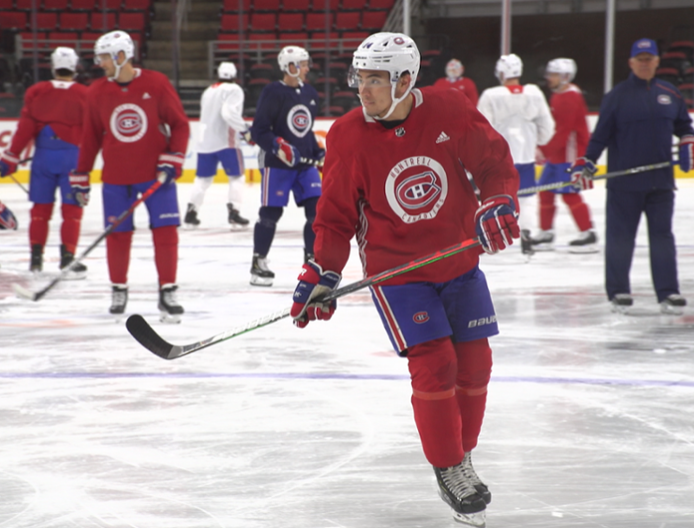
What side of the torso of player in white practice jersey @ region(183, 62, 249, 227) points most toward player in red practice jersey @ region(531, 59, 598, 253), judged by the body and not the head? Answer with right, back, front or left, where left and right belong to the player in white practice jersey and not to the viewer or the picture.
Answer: right

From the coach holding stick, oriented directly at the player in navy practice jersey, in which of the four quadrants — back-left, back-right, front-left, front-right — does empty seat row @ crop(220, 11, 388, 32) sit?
front-right

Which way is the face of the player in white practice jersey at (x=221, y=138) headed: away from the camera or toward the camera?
away from the camera

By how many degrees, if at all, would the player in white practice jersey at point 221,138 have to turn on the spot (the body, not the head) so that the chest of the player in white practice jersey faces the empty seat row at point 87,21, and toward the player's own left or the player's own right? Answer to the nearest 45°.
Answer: approximately 45° to the player's own left

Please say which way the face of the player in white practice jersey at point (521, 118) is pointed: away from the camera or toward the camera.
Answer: away from the camera

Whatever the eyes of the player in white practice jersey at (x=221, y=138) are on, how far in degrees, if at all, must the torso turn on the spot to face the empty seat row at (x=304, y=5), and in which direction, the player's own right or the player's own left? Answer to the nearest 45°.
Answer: approximately 45° to the player's own left

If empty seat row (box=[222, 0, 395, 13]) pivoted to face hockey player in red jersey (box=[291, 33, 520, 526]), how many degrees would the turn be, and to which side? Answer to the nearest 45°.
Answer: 0° — it already faces them

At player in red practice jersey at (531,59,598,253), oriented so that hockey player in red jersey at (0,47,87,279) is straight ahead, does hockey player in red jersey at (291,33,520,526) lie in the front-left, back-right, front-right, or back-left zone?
front-left

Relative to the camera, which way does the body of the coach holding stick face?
toward the camera

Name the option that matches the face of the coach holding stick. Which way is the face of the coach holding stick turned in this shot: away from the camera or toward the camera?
toward the camera

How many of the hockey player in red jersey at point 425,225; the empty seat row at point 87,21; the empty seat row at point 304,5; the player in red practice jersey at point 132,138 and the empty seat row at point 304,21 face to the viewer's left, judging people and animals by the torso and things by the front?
0

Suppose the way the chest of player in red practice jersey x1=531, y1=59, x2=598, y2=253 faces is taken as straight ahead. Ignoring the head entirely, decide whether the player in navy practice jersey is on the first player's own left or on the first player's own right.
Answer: on the first player's own left

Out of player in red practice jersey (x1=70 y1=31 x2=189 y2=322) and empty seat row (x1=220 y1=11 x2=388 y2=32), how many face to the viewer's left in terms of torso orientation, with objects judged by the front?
0

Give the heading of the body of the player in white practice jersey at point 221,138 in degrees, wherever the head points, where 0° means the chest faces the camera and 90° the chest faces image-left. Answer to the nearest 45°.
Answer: approximately 225°

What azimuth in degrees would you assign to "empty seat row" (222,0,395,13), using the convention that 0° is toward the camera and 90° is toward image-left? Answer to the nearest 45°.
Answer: approximately 0°

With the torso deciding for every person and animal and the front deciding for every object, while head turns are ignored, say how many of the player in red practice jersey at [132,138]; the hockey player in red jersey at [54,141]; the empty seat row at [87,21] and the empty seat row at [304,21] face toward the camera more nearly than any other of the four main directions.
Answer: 3

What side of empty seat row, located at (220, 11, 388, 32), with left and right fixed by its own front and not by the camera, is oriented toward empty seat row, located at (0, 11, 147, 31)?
right

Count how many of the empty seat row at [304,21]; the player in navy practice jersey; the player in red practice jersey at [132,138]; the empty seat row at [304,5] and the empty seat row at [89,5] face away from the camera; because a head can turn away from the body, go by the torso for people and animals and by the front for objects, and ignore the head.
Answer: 0

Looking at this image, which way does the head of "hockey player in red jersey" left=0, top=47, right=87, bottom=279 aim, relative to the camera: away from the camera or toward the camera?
away from the camera
